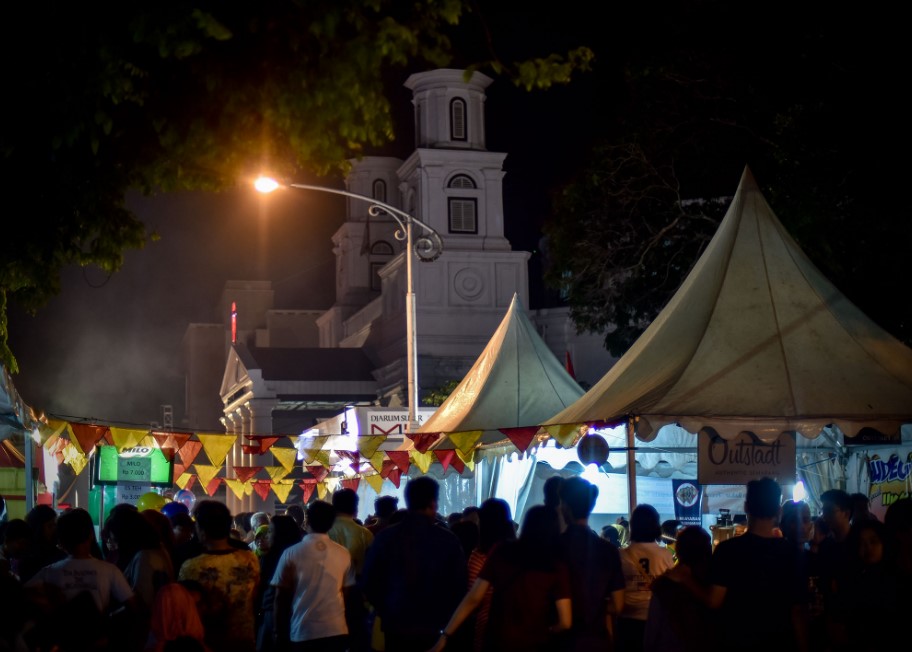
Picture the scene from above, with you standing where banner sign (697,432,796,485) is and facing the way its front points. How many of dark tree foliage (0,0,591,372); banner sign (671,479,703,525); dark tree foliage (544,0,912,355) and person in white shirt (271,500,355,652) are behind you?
2

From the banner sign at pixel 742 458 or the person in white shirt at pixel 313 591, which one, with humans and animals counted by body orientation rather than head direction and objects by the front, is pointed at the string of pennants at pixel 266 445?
the person in white shirt

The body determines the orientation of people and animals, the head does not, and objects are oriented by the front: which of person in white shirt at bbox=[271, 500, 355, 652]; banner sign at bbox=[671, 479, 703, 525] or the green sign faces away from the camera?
the person in white shirt

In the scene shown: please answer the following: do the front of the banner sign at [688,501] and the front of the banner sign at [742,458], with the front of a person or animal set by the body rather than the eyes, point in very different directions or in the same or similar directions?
same or similar directions

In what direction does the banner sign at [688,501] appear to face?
toward the camera

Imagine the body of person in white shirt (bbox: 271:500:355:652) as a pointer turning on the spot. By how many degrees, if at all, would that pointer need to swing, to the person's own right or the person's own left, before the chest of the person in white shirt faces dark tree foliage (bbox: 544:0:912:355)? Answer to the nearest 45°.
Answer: approximately 45° to the person's own right

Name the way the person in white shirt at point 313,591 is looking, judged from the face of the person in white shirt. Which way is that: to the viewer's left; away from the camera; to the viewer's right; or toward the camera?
away from the camera

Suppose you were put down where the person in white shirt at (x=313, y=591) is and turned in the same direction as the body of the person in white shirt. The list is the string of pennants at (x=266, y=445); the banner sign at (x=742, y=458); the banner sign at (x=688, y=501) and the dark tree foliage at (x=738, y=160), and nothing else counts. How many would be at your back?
0

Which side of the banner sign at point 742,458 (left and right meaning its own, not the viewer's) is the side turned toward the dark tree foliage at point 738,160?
back

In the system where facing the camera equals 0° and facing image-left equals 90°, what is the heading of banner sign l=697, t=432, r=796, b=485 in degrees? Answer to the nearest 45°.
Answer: approximately 0°

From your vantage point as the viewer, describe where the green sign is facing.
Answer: facing the viewer

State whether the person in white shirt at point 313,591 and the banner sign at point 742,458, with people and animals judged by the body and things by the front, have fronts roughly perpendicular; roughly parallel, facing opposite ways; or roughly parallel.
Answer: roughly parallel, facing opposite ways

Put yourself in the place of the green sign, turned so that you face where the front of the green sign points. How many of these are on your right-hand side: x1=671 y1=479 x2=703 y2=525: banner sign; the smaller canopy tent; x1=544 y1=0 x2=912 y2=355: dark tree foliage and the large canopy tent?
0

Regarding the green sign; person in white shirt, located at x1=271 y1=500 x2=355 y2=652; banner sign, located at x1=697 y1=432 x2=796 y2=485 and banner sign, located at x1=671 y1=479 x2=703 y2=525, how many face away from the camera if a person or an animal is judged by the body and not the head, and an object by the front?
1

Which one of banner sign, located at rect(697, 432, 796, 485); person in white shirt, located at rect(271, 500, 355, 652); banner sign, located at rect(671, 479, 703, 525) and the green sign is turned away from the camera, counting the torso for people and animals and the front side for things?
the person in white shirt

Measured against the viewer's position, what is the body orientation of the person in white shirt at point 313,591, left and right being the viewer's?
facing away from the viewer

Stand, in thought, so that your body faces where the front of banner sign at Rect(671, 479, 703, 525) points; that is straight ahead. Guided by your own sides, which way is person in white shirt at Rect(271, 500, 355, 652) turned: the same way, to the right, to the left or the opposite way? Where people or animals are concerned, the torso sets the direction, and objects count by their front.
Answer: the opposite way

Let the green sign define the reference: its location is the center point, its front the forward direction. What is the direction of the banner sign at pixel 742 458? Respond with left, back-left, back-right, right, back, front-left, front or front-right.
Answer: front-left
